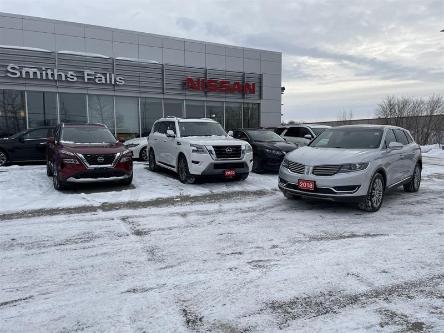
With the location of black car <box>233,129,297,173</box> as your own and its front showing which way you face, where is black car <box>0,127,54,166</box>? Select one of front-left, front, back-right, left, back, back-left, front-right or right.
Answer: back-right

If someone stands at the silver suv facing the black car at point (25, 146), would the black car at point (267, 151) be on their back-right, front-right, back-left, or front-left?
front-right

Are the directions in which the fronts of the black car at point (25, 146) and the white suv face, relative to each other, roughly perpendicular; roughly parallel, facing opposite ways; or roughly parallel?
roughly perpendicular

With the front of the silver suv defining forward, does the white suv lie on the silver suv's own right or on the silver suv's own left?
on the silver suv's own right

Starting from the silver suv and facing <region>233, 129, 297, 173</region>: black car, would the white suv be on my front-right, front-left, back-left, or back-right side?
front-left

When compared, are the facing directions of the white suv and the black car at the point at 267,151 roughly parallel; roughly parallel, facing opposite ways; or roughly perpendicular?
roughly parallel

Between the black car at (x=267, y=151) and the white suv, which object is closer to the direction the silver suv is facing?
the white suv

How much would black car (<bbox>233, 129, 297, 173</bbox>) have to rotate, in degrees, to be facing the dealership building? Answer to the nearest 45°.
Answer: approximately 180°

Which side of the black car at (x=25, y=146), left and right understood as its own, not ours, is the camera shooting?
left

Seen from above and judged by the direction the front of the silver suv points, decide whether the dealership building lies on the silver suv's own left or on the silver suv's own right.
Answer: on the silver suv's own right

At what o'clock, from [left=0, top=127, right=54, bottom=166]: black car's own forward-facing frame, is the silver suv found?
The silver suv is roughly at 8 o'clock from the black car.

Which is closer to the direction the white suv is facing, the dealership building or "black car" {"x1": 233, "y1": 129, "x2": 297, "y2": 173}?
the black car

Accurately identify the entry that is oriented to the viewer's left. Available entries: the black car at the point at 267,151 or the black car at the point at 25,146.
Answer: the black car at the point at 25,146

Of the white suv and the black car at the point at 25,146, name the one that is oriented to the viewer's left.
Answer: the black car

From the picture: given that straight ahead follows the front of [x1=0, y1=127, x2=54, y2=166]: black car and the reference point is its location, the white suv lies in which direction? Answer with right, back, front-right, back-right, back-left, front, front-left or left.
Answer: back-left

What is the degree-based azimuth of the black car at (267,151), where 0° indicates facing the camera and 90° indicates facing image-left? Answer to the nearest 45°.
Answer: approximately 315°

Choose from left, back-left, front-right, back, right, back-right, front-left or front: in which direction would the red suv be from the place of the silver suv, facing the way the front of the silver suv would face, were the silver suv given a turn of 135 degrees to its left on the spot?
back

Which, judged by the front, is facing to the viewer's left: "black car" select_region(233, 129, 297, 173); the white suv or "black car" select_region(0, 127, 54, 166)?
"black car" select_region(0, 127, 54, 166)
